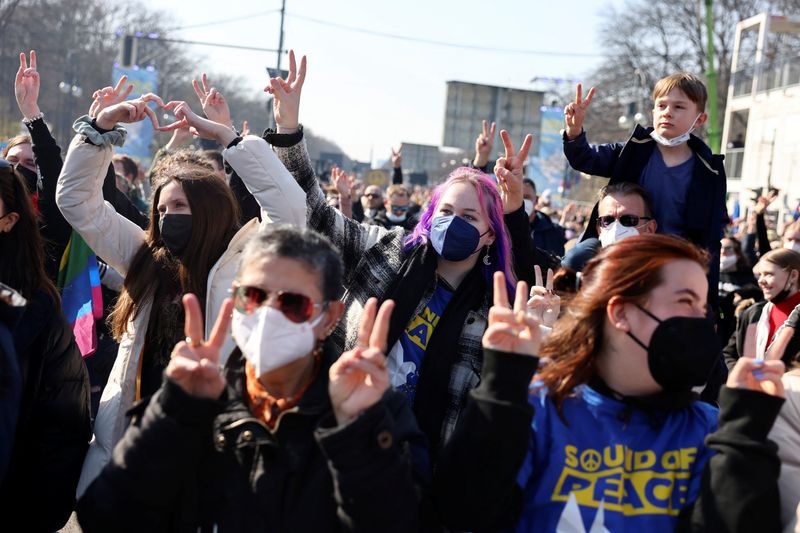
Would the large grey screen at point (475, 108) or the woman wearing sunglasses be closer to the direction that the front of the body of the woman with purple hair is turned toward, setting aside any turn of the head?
the woman wearing sunglasses

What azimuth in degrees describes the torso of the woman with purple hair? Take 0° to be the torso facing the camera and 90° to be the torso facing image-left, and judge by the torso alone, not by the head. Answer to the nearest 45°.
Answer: approximately 45°

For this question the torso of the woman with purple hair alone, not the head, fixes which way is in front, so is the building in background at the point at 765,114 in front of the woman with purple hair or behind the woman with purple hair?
behind

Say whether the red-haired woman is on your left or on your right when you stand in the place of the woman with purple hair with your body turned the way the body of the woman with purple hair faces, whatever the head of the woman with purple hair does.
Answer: on your left

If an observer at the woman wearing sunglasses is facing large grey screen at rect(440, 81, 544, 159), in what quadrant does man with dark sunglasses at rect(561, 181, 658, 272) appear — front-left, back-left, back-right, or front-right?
front-right

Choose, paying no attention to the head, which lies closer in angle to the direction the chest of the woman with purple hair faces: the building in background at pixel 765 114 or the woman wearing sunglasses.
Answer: the woman wearing sunglasses

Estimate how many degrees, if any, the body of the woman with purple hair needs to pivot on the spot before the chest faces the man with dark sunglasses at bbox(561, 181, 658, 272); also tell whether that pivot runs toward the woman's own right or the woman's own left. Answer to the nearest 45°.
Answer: approximately 180°

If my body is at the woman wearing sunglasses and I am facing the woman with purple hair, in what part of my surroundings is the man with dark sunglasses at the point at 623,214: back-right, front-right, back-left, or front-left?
front-right

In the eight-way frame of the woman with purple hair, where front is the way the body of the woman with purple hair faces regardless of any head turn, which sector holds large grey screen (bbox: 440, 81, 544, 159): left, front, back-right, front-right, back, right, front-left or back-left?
back-right

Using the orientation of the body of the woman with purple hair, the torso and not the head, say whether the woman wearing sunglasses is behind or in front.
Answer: in front
